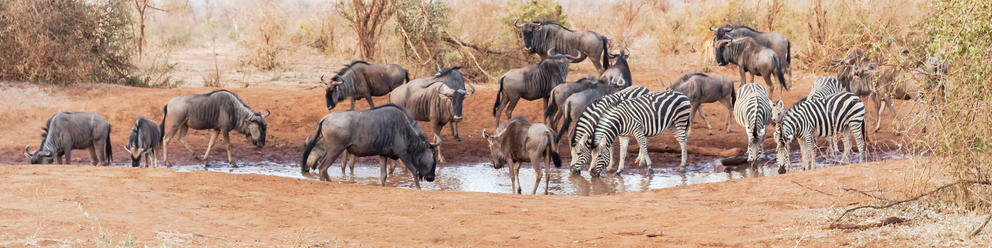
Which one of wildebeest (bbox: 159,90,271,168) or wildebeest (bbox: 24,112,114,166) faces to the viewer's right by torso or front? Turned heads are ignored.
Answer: wildebeest (bbox: 159,90,271,168)

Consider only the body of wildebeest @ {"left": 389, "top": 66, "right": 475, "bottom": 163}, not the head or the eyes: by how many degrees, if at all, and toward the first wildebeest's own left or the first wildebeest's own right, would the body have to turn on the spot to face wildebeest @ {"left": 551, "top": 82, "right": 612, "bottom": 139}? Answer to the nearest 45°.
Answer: approximately 45° to the first wildebeest's own left

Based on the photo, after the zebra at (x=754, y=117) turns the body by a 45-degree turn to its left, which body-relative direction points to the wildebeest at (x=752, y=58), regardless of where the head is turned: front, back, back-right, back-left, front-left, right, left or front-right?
back-left

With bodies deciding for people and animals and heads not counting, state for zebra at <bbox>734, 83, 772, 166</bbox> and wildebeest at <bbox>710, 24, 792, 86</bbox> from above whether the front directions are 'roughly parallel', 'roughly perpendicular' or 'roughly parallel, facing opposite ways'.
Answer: roughly perpendicular

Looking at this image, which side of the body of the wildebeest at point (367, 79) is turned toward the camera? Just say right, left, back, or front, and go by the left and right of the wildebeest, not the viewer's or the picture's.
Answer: left

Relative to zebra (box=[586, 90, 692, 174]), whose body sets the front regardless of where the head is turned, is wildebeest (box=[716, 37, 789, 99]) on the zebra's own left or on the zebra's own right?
on the zebra's own right

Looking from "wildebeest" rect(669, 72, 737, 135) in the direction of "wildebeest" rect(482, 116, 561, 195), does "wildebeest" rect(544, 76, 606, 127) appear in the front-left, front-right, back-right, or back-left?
front-right

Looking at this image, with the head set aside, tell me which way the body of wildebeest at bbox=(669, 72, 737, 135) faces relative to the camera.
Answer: to the viewer's left

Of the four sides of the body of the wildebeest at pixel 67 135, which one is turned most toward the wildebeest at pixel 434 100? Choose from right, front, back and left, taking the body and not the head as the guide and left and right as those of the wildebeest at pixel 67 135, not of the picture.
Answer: back

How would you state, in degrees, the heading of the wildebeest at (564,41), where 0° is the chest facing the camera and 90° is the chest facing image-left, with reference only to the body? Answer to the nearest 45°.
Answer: approximately 90°

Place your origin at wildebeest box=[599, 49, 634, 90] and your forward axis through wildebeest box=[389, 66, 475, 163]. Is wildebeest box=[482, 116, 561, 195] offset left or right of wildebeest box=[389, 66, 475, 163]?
left

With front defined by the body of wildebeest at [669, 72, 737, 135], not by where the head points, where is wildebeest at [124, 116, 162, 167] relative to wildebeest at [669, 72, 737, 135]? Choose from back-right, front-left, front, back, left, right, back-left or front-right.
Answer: front-left

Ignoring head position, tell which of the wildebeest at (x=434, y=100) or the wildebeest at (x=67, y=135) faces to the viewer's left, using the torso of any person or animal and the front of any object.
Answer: the wildebeest at (x=67, y=135)

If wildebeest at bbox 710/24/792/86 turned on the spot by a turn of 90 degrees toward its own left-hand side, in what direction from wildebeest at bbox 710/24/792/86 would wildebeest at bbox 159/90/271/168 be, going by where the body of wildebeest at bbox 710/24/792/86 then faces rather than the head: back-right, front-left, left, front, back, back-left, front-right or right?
front-right

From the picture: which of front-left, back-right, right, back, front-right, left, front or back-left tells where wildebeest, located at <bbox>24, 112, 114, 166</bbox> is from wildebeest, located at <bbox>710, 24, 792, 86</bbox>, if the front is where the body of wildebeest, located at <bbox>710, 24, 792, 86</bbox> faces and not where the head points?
front-left

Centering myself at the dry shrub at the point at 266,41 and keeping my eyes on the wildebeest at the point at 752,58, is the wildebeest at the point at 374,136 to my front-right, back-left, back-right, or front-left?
front-right

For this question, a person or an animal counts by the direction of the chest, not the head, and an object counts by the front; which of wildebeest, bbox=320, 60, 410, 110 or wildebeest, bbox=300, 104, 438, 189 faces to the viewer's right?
wildebeest, bbox=300, 104, 438, 189

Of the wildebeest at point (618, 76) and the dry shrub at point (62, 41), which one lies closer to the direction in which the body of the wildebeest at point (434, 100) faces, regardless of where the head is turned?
the wildebeest
